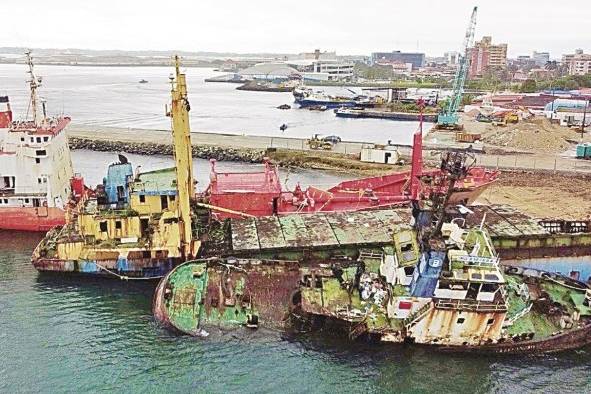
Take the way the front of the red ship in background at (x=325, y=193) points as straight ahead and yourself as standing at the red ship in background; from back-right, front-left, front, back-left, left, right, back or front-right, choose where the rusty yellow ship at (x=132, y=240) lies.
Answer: back-right

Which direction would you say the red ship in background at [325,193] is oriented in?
to the viewer's right

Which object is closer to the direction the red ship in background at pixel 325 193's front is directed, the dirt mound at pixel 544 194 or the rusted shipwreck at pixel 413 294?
the dirt mound
